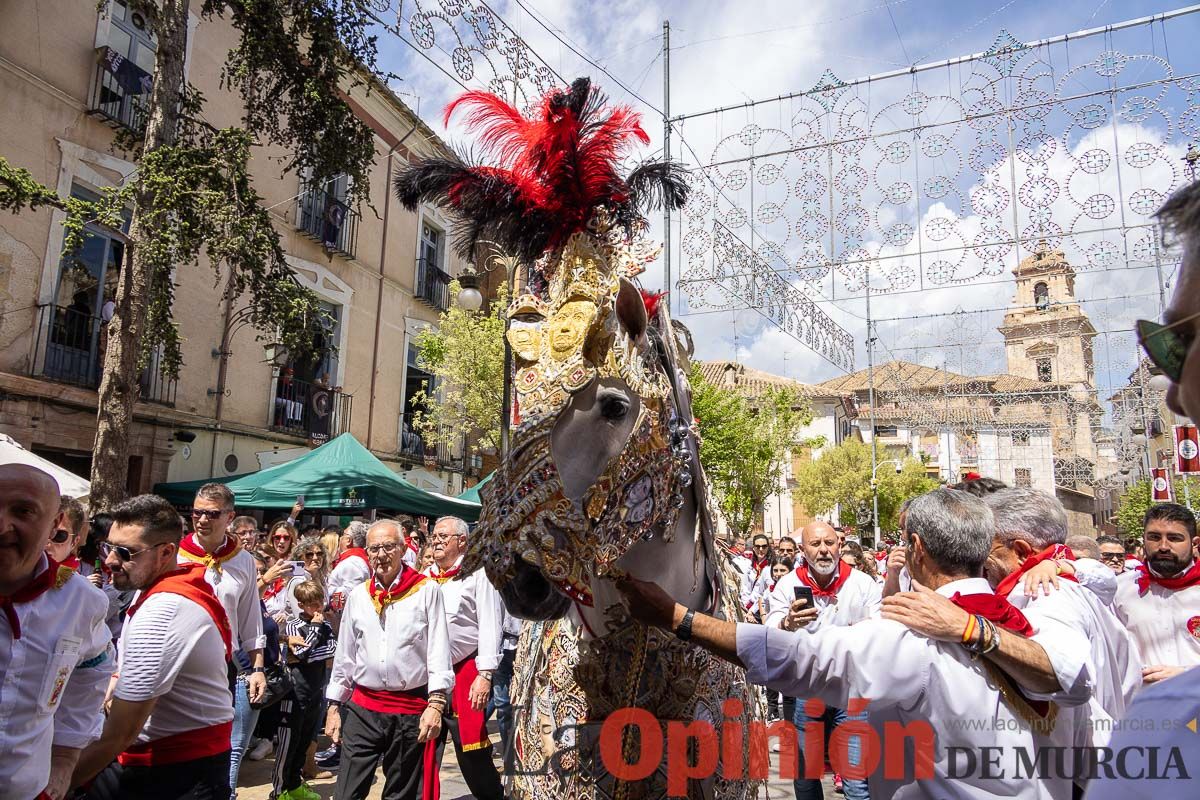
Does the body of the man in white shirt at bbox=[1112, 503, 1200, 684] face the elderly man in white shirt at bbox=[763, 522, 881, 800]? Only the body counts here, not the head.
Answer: no

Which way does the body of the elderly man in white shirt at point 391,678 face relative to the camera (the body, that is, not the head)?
toward the camera

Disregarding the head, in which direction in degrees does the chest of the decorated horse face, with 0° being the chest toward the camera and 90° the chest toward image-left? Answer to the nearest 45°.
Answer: approximately 45°

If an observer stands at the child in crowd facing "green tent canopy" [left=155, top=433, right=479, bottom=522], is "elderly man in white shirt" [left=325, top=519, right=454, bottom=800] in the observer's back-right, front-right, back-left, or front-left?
back-right

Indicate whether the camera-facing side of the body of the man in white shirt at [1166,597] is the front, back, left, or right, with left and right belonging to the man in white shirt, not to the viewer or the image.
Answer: front

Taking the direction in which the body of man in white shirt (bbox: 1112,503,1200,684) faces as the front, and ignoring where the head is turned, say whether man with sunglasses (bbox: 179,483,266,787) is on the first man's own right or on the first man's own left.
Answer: on the first man's own right

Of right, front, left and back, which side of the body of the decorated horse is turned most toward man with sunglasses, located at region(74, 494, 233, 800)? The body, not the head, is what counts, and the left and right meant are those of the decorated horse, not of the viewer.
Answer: right

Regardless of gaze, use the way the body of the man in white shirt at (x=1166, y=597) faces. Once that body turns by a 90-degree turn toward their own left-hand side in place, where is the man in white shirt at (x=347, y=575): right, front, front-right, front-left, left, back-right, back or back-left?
back

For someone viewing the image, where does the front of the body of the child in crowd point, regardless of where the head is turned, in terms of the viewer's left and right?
facing the viewer and to the right of the viewer

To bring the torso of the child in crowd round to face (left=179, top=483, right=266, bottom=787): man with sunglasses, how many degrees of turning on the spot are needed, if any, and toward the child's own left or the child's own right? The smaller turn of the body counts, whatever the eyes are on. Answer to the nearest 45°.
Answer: approximately 45° to the child's own right

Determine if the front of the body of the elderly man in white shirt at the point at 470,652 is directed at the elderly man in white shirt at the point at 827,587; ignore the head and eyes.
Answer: no

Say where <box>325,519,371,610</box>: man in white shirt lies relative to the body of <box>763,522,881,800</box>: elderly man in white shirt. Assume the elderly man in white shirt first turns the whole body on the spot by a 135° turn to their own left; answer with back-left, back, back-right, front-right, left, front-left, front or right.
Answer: back-left
